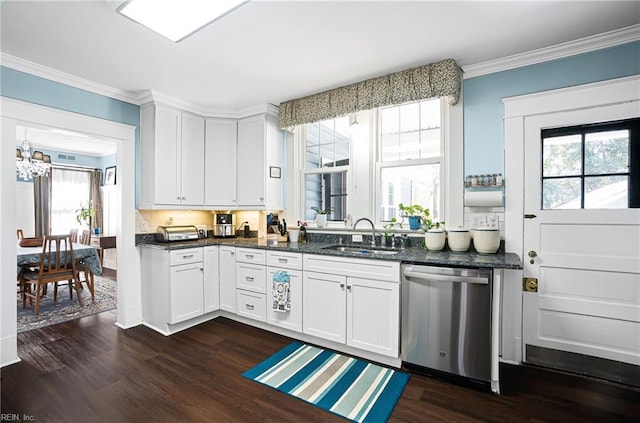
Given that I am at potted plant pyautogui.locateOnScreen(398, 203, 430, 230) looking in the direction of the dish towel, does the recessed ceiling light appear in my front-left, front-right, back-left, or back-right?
front-left

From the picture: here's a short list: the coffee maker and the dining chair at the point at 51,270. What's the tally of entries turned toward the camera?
1

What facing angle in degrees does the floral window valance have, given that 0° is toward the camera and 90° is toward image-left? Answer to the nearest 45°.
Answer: approximately 45°

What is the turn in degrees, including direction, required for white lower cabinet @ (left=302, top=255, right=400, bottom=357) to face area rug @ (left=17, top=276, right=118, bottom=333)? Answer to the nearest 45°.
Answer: approximately 45° to its right

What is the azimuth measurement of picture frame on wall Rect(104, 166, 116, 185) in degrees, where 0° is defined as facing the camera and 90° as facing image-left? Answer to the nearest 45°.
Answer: approximately 45°

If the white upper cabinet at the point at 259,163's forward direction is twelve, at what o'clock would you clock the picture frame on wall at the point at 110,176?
The picture frame on wall is roughly at 3 o'clock from the white upper cabinet.

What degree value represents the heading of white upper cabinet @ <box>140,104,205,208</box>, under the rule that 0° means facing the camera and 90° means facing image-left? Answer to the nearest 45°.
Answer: approximately 315°

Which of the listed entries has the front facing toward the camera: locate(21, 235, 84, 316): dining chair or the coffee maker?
the coffee maker

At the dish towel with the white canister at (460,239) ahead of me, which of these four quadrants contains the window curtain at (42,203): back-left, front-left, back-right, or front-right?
back-left

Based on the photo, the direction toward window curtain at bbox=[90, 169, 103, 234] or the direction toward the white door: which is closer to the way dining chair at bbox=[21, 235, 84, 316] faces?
the window curtain

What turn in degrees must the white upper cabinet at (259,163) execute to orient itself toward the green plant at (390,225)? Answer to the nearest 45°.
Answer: approximately 90° to its left

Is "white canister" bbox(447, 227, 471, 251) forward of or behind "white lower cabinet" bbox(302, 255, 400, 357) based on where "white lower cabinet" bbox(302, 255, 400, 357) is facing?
behind
